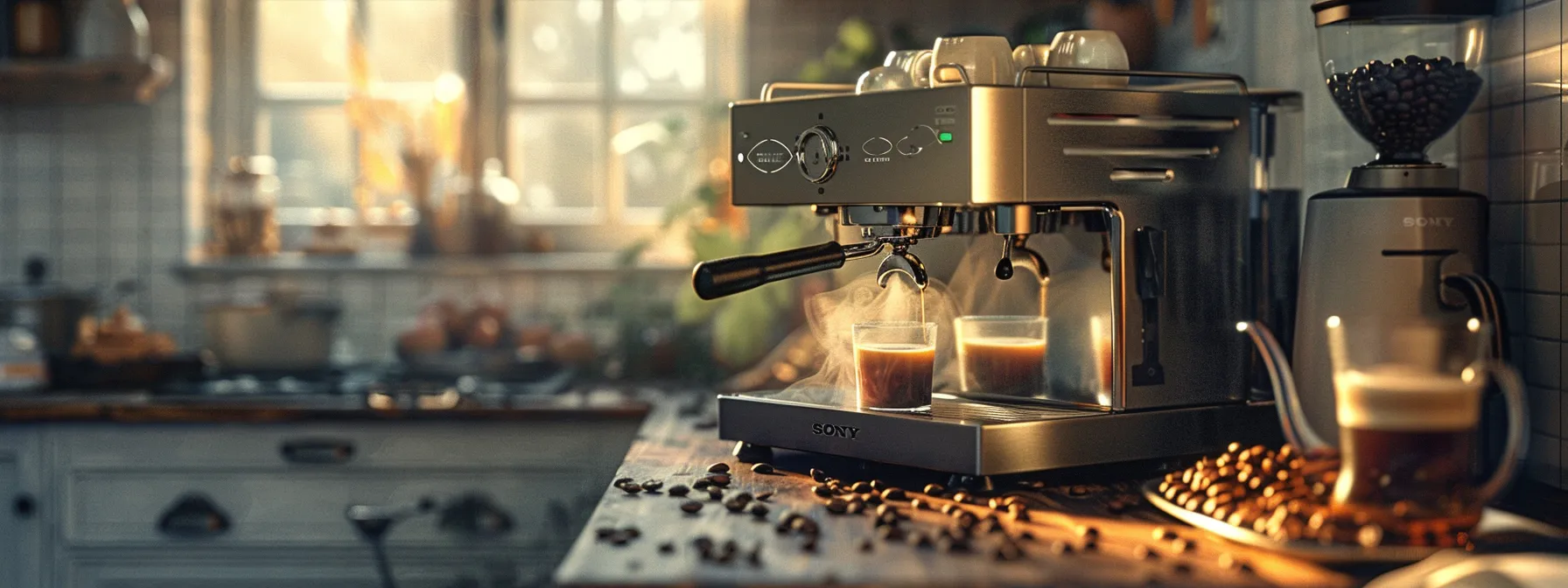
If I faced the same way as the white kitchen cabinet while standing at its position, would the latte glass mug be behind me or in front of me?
in front

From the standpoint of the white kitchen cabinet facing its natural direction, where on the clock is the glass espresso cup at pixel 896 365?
The glass espresso cup is roughly at 11 o'clock from the white kitchen cabinet.

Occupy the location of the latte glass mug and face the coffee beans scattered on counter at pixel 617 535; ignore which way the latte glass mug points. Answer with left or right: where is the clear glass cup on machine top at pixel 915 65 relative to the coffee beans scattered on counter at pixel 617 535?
right

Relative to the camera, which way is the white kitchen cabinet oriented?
toward the camera

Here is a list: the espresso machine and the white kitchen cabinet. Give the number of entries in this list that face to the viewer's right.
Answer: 0

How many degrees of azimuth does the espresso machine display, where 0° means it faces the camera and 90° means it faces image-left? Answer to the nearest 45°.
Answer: approximately 45°

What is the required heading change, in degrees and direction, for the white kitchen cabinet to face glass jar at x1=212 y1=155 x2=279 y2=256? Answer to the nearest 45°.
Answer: approximately 135° to its left

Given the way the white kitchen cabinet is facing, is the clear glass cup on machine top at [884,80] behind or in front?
in front

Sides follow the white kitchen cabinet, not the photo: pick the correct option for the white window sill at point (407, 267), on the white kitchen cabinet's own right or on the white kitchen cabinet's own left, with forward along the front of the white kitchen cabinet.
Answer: on the white kitchen cabinet's own left

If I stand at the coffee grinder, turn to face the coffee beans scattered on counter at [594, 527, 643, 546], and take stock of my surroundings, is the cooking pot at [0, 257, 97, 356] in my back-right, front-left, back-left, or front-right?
front-right

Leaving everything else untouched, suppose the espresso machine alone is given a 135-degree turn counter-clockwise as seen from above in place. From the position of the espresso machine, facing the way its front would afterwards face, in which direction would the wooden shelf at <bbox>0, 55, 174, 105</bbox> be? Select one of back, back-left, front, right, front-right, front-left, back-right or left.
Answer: back-left
